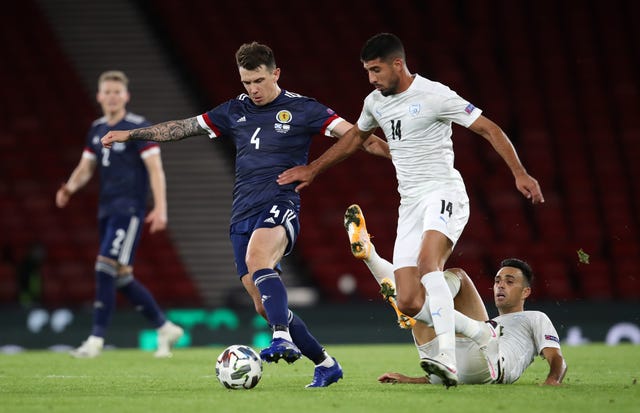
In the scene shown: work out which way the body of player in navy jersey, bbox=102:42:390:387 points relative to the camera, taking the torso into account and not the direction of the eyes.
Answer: toward the camera

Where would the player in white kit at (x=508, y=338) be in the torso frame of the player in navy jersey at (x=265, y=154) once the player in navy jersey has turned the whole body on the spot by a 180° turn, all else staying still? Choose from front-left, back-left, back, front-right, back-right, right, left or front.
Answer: right

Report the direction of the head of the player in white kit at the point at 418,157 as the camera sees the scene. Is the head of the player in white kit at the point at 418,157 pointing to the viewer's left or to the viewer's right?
to the viewer's left

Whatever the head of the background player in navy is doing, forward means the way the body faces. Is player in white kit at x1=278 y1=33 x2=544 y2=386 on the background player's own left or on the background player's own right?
on the background player's own left

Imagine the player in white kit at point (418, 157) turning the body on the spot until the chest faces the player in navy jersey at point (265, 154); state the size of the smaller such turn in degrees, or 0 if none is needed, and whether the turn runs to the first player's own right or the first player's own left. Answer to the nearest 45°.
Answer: approximately 45° to the first player's own right

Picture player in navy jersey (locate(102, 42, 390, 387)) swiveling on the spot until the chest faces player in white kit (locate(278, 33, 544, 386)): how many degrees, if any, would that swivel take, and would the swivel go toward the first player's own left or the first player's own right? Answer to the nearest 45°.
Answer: approximately 90° to the first player's own left

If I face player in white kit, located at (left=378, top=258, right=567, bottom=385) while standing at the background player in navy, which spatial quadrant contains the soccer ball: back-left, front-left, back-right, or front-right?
front-right

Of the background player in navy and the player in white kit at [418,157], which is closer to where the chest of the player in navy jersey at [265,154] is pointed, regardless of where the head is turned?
the player in white kit

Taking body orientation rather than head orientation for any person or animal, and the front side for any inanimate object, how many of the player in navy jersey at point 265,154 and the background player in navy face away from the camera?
0

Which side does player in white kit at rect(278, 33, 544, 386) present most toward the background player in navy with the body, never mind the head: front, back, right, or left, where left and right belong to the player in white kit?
right

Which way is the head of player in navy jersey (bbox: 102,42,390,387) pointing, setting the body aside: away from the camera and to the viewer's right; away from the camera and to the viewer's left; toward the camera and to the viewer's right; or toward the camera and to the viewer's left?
toward the camera and to the viewer's left

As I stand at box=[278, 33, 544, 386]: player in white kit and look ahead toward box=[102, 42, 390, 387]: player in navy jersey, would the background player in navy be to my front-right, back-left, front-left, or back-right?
front-right

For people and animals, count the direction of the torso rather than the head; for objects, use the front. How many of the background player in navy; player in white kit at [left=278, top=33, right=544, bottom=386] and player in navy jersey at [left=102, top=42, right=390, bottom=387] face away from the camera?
0

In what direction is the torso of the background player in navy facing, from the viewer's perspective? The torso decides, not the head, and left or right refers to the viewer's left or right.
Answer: facing the viewer and to the left of the viewer
